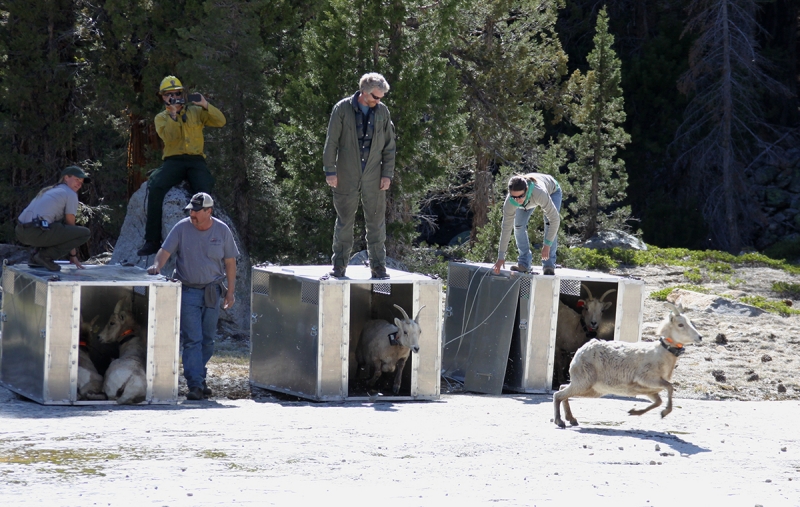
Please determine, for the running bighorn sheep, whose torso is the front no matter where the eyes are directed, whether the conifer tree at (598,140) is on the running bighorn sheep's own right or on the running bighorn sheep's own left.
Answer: on the running bighorn sheep's own left

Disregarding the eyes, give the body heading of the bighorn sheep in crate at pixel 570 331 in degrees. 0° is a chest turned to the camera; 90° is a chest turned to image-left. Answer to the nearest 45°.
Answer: approximately 315°

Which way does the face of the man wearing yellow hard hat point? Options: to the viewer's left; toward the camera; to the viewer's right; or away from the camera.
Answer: toward the camera

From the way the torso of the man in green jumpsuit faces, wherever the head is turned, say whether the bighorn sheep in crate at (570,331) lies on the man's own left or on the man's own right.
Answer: on the man's own left

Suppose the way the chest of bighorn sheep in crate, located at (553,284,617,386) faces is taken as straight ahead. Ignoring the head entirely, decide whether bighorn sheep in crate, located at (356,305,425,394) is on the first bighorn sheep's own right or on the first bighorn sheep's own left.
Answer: on the first bighorn sheep's own right

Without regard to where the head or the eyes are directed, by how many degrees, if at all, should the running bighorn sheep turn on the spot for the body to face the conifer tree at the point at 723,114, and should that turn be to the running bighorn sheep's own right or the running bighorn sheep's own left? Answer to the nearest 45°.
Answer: approximately 90° to the running bighorn sheep's own left

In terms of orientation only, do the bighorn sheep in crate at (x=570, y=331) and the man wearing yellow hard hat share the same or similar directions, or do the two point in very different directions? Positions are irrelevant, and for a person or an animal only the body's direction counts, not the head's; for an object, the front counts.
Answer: same or similar directions

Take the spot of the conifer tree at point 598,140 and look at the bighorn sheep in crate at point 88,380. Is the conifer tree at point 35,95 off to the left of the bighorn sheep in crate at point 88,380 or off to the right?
right

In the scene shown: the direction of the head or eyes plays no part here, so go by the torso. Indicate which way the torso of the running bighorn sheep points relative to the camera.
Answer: to the viewer's right

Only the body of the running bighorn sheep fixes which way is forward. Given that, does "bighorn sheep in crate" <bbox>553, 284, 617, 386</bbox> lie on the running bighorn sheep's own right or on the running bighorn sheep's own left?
on the running bighorn sheep's own left

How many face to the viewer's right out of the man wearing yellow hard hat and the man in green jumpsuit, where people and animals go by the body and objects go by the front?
0

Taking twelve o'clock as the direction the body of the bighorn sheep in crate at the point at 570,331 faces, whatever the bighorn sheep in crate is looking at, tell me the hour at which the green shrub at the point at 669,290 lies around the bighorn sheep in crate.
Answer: The green shrub is roughly at 8 o'clock from the bighorn sheep in crate.

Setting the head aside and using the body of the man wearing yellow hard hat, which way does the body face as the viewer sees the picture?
toward the camera

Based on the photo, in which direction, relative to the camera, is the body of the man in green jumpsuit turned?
toward the camera

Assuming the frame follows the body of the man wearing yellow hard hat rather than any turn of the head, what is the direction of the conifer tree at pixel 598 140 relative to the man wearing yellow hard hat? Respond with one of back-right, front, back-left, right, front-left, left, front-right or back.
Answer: back-left

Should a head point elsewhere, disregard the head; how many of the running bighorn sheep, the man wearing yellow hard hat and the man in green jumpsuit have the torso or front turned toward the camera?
2

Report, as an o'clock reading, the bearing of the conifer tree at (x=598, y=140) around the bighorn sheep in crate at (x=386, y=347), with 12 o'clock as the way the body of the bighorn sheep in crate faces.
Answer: The conifer tree is roughly at 8 o'clock from the bighorn sheep in crate.
